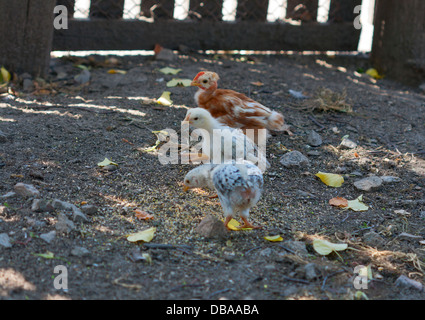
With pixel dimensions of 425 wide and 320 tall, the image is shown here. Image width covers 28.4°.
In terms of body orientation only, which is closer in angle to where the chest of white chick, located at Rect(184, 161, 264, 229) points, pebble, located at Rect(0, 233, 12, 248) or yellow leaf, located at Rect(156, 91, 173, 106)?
the yellow leaf

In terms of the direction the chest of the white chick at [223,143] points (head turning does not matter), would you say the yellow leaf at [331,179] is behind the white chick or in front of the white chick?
behind

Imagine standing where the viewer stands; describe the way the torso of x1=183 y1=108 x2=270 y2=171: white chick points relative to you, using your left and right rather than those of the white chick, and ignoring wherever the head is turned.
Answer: facing to the left of the viewer

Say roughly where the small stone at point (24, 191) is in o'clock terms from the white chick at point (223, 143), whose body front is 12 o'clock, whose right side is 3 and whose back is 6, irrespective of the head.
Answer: The small stone is roughly at 11 o'clock from the white chick.

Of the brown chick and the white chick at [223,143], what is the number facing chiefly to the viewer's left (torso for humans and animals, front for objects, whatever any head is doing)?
2

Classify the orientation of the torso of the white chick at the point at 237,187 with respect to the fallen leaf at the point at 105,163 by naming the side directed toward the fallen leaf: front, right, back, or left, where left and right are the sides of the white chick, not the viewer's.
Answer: front

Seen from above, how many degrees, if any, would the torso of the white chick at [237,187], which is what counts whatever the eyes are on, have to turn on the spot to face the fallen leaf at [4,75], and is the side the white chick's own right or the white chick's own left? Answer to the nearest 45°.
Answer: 0° — it already faces it

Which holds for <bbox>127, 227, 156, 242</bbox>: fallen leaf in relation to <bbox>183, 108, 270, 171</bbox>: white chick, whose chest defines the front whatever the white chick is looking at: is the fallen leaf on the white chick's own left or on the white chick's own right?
on the white chick's own left

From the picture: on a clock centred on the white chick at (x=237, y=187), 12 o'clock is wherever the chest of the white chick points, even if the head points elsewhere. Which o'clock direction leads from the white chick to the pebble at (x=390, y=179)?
The pebble is roughly at 3 o'clock from the white chick.

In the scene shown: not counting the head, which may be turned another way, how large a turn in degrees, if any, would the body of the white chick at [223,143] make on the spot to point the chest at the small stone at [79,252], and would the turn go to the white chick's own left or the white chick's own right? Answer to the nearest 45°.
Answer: approximately 45° to the white chick's own left

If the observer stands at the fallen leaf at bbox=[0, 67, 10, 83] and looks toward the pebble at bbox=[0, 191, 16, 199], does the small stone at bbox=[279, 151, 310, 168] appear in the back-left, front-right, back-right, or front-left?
front-left

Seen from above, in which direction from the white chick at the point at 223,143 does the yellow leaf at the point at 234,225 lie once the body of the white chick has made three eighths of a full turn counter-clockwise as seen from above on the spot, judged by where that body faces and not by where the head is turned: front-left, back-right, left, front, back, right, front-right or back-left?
front-right

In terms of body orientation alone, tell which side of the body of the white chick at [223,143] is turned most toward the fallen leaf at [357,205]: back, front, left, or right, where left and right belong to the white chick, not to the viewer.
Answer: back

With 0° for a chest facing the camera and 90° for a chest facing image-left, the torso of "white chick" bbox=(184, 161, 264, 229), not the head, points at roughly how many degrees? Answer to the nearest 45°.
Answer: approximately 135°

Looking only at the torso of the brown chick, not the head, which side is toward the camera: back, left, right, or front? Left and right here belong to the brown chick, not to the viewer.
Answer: left
